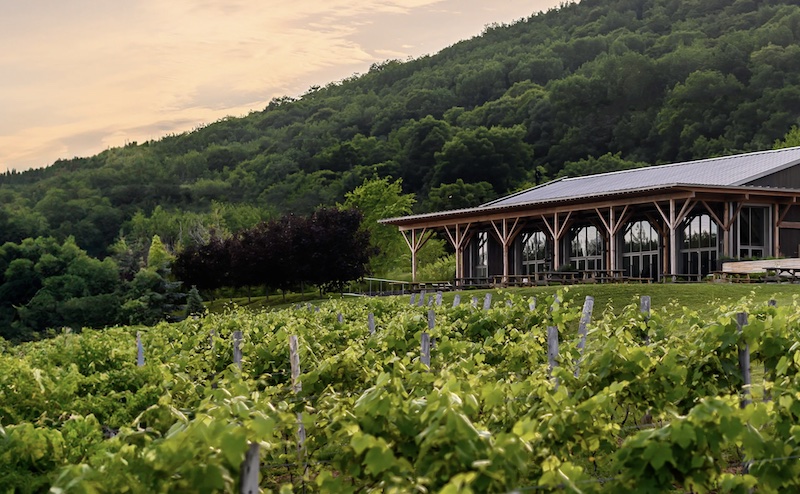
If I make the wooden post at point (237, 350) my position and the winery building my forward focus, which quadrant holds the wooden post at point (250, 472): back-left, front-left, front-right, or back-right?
back-right

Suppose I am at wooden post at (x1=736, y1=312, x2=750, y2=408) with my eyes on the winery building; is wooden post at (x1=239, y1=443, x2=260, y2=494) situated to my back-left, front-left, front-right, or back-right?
back-left

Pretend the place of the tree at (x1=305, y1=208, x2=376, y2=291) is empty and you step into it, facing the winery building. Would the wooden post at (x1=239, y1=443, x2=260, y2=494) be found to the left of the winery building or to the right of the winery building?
right

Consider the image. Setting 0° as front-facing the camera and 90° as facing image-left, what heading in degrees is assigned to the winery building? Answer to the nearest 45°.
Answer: approximately 45°

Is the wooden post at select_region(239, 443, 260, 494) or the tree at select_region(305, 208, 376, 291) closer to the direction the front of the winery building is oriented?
the wooden post

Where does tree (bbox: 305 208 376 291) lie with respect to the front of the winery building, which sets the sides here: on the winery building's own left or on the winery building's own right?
on the winery building's own right

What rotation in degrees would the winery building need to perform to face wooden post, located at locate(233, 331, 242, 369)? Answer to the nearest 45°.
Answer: approximately 45° to its left

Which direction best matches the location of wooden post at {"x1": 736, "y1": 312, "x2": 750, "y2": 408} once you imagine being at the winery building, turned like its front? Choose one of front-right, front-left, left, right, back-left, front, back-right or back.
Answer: front-left

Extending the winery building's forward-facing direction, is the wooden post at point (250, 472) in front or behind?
in front
